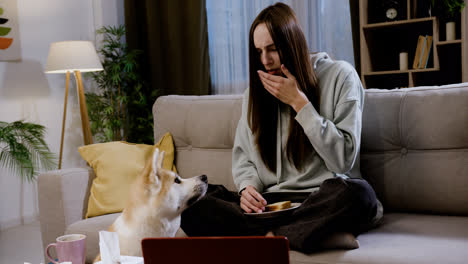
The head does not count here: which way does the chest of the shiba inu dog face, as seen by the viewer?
to the viewer's right

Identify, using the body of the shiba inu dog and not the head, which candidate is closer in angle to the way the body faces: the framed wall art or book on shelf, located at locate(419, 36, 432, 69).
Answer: the book on shelf

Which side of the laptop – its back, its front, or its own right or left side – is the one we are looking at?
back

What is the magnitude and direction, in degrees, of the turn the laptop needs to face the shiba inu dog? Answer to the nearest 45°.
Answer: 0° — it already faces it
